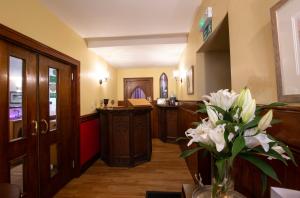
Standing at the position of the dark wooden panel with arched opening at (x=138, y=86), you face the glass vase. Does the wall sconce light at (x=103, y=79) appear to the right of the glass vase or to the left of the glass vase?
right

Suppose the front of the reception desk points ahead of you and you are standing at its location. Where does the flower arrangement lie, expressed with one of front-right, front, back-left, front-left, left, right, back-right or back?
front

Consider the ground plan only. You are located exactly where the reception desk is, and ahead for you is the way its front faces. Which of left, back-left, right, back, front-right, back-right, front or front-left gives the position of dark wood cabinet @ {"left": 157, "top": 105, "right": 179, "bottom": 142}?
back-left

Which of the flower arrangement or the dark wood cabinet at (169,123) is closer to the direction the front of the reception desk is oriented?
the flower arrangement

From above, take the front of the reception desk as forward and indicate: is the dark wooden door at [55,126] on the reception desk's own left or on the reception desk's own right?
on the reception desk's own right

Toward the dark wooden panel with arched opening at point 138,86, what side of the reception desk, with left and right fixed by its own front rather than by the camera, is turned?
back

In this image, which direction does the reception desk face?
toward the camera

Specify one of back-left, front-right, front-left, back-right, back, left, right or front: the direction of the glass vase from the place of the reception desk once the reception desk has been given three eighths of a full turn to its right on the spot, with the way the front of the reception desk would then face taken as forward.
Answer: back-left

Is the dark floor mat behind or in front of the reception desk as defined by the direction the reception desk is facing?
in front

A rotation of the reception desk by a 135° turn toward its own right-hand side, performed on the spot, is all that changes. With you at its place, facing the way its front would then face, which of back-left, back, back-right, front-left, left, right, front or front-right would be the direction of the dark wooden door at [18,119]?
left
